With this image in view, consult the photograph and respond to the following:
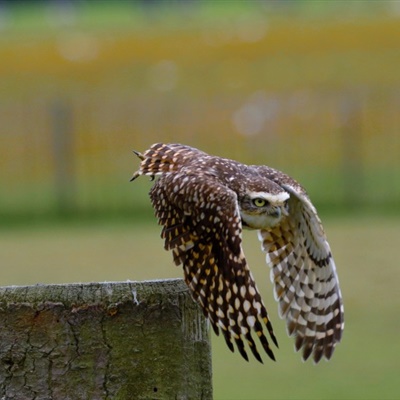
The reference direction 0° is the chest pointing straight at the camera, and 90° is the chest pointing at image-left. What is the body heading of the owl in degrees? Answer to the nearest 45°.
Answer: approximately 315°

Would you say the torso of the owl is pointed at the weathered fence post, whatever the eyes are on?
no
